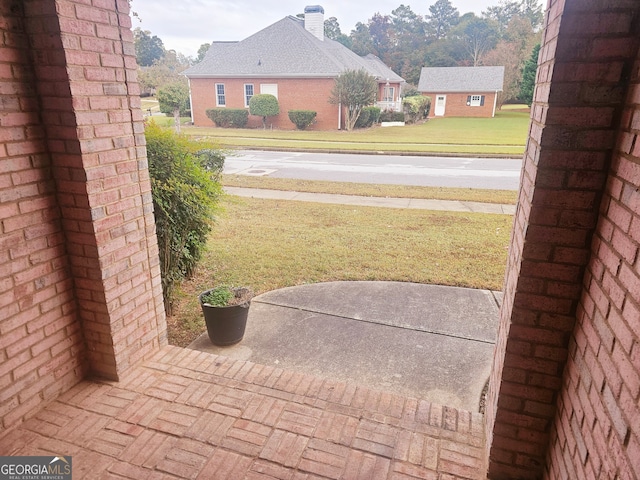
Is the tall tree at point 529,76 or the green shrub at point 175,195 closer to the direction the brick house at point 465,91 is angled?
the green shrub

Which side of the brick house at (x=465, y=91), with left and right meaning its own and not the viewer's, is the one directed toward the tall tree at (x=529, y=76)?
left

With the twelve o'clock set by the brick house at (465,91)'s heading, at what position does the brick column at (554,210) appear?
The brick column is roughly at 12 o'clock from the brick house.

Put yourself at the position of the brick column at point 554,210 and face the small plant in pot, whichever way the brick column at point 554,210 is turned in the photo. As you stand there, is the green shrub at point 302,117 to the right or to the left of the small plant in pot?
right

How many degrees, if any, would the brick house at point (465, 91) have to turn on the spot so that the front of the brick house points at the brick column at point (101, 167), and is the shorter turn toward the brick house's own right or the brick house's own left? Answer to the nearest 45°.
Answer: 0° — it already faces it

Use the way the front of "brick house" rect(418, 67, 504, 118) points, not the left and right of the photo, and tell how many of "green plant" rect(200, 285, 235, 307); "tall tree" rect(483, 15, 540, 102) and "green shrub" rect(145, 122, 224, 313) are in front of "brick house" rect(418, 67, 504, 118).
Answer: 2

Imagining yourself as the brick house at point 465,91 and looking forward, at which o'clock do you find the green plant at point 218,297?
The green plant is roughly at 12 o'clock from the brick house.

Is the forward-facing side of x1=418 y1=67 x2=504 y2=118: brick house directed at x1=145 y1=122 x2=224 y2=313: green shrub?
yes

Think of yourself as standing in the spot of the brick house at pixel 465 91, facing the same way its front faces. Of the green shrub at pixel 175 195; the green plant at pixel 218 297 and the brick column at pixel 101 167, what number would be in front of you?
3

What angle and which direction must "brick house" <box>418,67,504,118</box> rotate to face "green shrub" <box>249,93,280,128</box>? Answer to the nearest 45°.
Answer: approximately 45° to its right

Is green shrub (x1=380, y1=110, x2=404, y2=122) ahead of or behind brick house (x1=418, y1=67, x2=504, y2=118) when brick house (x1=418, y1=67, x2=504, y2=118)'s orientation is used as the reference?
ahead

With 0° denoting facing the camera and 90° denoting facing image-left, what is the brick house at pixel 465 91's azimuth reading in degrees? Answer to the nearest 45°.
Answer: approximately 0°
